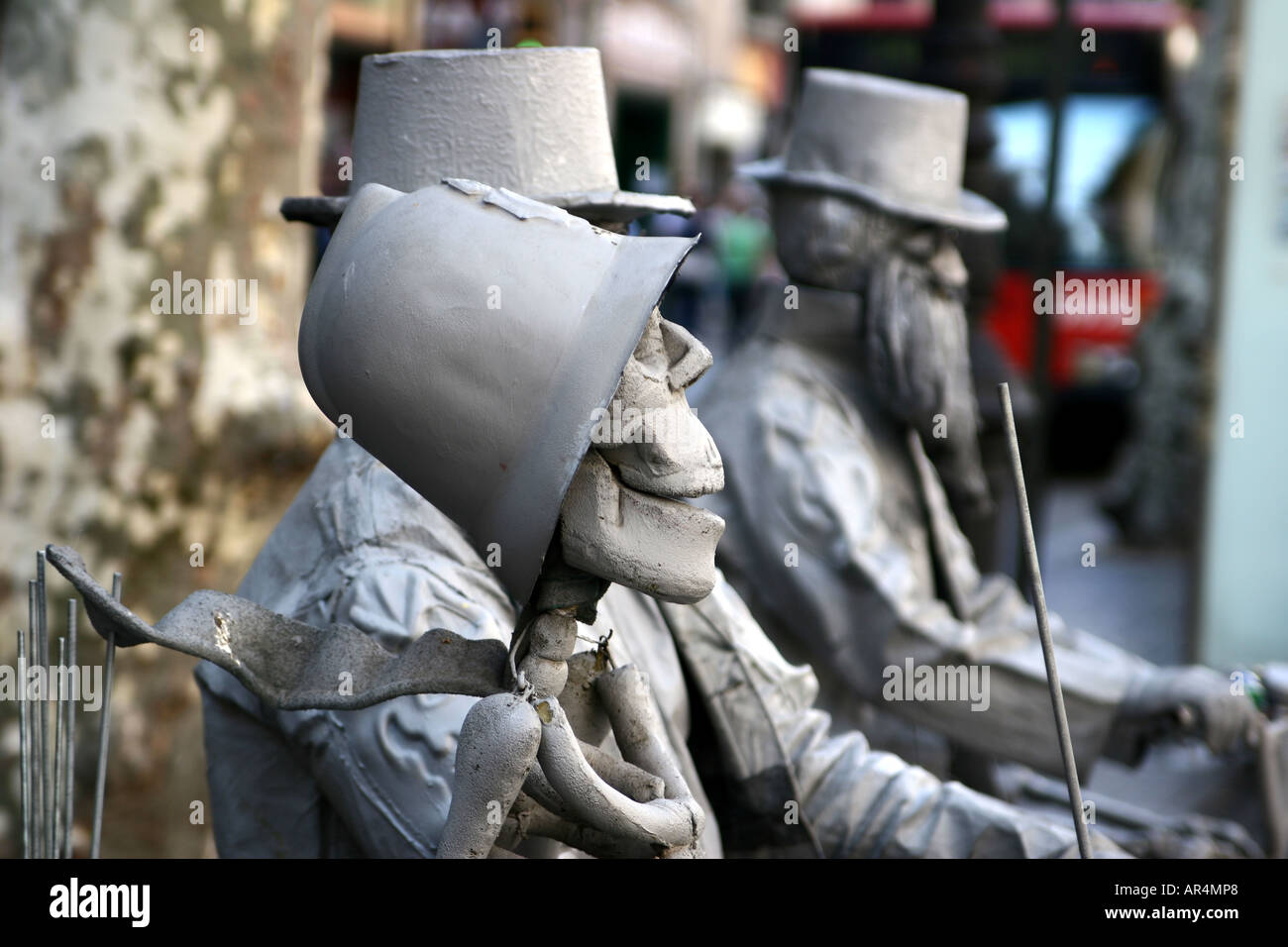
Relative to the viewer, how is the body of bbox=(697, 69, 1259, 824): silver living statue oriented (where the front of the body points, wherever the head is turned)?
to the viewer's right

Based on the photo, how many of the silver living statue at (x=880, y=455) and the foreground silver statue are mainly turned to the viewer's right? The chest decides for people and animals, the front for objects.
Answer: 2

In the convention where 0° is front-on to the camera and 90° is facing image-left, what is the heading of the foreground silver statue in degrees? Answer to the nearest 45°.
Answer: approximately 270°
